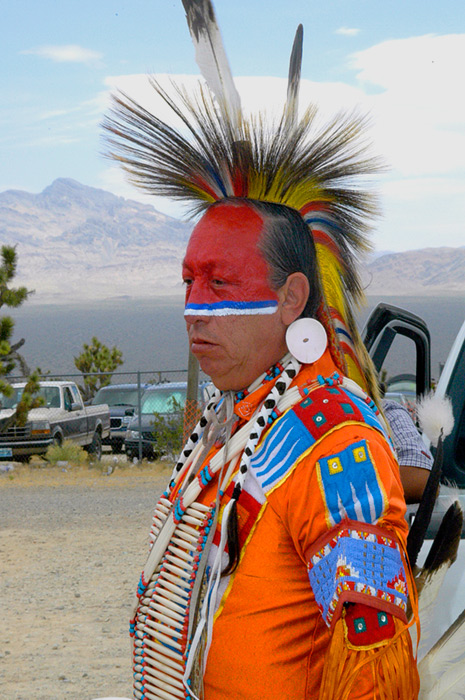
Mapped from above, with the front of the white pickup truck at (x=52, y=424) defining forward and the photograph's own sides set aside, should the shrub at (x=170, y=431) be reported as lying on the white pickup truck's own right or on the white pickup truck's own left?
on the white pickup truck's own left

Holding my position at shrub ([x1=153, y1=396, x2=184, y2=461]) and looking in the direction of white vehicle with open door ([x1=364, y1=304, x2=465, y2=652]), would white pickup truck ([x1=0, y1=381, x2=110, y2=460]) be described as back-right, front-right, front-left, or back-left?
back-right

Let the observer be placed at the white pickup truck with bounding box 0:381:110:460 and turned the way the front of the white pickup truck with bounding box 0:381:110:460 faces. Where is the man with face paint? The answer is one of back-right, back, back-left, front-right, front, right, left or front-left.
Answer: front-left

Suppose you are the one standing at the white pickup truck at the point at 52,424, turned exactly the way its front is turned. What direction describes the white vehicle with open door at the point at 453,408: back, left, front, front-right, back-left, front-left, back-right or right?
front-left

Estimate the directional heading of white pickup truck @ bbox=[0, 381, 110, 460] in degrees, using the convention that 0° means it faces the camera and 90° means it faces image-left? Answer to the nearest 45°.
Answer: approximately 45°

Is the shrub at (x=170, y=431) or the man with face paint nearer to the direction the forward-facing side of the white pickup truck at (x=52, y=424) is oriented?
the man with face paint

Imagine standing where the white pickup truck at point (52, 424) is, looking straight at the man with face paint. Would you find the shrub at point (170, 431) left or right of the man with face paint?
left

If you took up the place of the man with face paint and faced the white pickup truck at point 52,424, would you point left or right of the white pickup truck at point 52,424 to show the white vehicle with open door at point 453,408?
right
